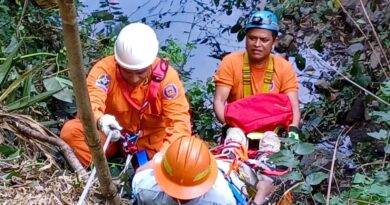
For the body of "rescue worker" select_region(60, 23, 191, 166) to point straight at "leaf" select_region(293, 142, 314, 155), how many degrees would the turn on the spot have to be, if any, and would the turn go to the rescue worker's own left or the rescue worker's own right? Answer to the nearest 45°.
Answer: approximately 45° to the rescue worker's own left

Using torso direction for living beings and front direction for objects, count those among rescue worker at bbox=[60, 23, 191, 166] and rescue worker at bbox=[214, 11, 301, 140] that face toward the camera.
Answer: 2

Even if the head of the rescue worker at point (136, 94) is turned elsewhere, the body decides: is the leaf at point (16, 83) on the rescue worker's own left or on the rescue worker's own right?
on the rescue worker's own right

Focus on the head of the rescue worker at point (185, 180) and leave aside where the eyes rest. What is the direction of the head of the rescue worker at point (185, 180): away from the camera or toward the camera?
away from the camera

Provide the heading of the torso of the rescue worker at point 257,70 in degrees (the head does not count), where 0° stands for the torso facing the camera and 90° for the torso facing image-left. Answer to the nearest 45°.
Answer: approximately 0°

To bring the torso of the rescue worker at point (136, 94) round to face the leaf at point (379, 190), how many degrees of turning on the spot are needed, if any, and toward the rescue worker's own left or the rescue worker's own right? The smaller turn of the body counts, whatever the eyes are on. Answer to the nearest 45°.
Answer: approximately 45° to the rescue worker's own left
